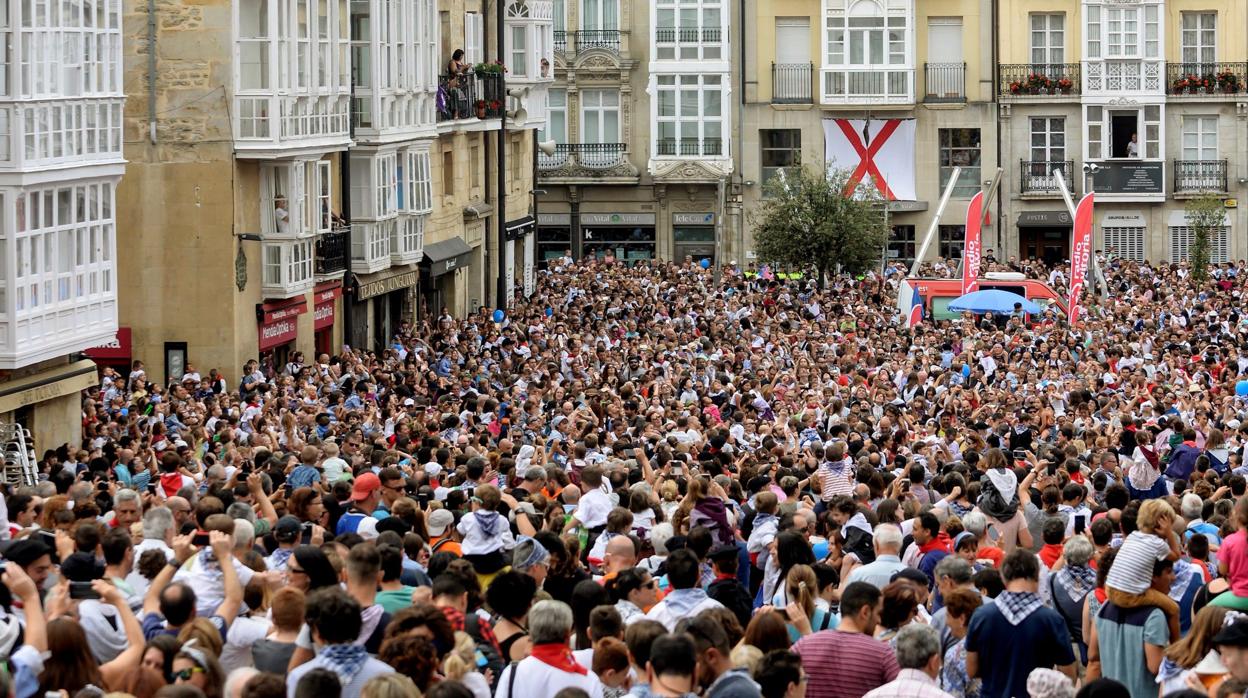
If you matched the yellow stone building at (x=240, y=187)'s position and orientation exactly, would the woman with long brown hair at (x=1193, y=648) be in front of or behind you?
in front

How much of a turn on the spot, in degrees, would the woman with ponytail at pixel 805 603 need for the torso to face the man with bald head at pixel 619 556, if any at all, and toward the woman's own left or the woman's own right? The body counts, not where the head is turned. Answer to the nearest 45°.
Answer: approximately 45° to the woman's own left

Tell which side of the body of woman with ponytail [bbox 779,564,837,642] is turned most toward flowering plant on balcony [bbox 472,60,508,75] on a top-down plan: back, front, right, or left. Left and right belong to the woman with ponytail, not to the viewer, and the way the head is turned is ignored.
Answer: front

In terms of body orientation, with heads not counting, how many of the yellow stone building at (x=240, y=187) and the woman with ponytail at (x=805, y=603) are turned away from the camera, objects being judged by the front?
1

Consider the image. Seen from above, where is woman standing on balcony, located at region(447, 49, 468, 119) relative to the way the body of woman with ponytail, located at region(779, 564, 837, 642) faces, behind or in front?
in front

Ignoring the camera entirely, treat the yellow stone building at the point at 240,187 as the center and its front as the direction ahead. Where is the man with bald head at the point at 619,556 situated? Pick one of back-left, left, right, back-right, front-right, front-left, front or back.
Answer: front-right

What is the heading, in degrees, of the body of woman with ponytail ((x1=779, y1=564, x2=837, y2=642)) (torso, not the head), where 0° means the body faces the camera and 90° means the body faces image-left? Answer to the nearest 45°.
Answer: approximately 180°

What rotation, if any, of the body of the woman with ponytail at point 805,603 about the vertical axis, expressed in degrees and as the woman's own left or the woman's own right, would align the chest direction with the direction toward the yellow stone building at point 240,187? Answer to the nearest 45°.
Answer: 0° — they already face it

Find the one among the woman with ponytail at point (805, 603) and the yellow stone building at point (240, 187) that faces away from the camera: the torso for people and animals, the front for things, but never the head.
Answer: the woman with ponytail

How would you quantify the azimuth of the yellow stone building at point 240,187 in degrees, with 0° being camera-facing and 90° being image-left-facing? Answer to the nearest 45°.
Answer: approximately 315°
